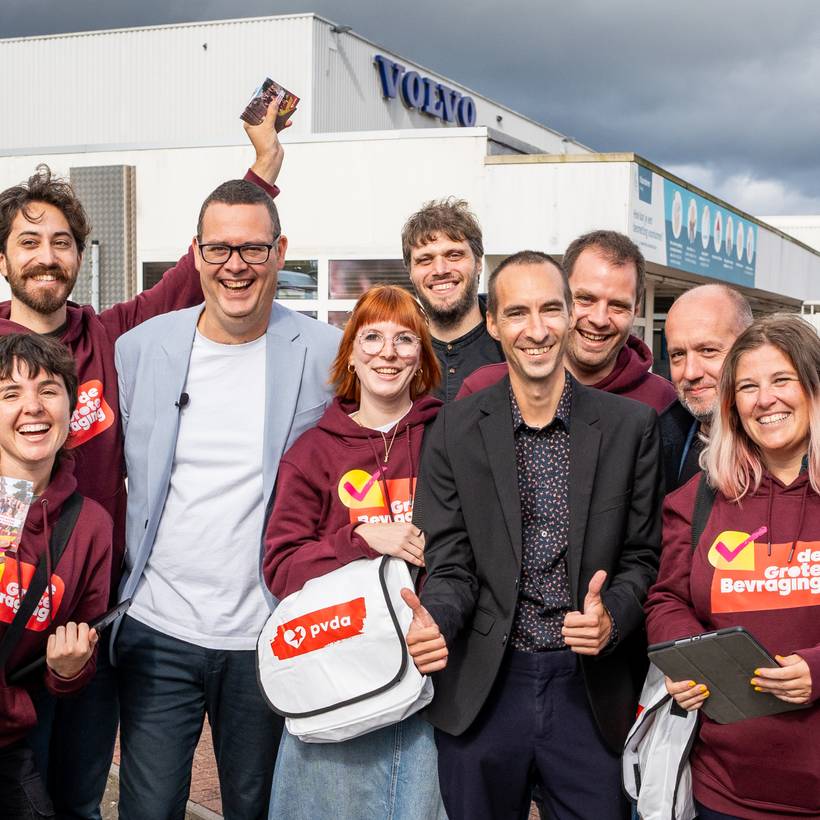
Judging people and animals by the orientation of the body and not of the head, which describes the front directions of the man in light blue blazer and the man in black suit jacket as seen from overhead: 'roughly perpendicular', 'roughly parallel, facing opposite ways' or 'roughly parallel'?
roughly parallel

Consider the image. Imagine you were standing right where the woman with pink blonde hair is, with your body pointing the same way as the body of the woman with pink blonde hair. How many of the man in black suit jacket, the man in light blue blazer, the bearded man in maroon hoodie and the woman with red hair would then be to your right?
4

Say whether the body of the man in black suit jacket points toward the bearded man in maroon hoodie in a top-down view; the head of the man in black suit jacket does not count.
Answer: no

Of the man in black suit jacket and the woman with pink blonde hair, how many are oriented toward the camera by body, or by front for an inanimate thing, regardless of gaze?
2

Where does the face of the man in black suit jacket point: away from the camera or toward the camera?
toward the camera

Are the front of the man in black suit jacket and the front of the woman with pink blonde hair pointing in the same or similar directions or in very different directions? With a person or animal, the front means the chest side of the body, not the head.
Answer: same or similar directions

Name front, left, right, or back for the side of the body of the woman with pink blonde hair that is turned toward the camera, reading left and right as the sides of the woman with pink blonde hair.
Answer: front

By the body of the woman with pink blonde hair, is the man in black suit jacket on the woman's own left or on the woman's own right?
on the woman's own right

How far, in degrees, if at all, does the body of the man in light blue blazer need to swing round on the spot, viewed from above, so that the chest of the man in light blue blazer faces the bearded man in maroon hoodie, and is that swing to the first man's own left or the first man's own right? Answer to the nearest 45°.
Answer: approximately 135° to the first man's own right

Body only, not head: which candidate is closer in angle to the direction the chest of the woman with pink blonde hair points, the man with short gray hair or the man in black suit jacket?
the man in black suit jacket

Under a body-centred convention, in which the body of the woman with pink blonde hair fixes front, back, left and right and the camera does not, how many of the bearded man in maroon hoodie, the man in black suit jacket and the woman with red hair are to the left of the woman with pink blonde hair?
0

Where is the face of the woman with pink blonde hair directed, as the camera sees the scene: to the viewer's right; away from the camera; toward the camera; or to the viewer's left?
toward the camera

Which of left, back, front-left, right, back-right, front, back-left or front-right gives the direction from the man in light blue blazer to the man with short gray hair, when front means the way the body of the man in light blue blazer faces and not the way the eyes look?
left

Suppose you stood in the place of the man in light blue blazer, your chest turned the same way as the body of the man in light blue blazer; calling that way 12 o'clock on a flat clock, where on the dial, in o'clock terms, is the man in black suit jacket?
The man in black suit jacket is roughly at 10 o'clock from the man in light blue blazer.

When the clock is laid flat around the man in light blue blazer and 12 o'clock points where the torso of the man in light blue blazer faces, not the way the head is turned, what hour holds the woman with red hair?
The woman with red hair is roughly at 10 o'clock from the man in light blue blazer.

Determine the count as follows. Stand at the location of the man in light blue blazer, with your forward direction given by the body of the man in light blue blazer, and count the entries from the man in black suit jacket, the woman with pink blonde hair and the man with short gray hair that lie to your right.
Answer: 0

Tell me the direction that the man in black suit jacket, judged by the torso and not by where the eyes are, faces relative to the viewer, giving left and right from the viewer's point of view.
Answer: facing the viewer

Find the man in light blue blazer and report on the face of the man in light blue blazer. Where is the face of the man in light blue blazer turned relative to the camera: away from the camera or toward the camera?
toward the camera

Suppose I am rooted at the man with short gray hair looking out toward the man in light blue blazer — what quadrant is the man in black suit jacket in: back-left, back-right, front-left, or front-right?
front-left
